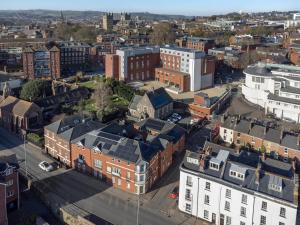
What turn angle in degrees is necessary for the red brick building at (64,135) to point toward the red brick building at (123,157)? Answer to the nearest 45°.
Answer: approximately 90° to its left

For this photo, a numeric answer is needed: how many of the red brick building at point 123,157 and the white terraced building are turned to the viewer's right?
0

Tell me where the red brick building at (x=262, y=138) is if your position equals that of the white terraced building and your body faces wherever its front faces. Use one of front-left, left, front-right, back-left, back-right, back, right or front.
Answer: back-right

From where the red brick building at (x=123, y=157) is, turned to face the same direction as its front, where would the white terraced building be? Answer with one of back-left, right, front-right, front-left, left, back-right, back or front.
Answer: left

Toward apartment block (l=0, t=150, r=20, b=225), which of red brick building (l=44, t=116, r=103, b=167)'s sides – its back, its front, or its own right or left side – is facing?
front

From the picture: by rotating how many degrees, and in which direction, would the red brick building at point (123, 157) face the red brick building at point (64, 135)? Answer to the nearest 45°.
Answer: approximately 90° to its right

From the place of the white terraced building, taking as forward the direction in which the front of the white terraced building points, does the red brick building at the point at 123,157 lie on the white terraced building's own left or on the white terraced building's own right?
on the white terraced building's own right

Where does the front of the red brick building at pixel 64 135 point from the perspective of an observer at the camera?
facing the viewer and to the left of the viewer

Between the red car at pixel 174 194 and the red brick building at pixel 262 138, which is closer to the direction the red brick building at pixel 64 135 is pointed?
the red car

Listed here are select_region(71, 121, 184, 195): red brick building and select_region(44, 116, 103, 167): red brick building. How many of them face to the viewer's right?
0

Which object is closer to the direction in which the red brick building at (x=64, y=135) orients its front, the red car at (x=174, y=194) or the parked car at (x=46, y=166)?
the parked car

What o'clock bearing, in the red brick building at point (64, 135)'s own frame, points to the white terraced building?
The white terraced building is roughly at 9 o'clock from the red brick building.
